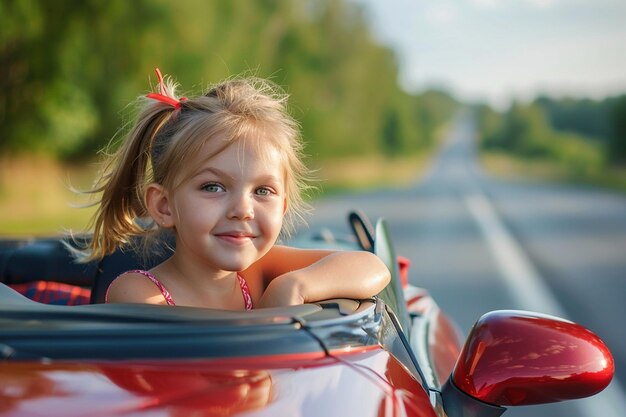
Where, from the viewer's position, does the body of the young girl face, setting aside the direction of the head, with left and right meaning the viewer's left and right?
facing the viewer and to the right of the viewer
